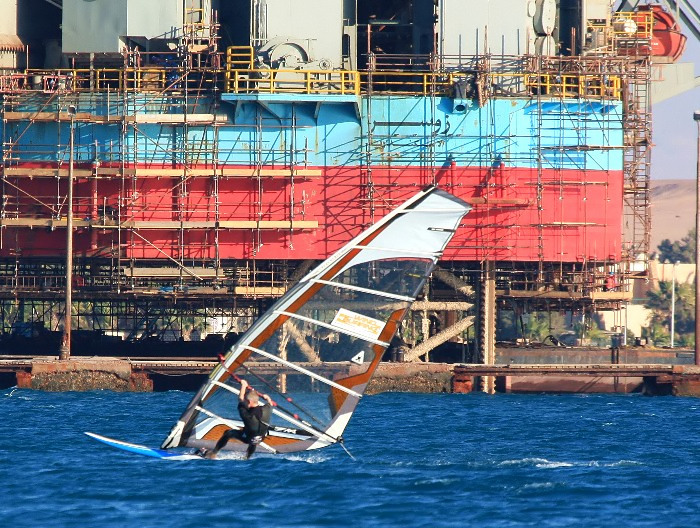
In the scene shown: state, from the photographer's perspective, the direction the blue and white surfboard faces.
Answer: facing to the left of the viewer

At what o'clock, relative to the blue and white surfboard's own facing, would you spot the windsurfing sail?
The windsurfing sail is roughly at 7 o'clock from the blue and white surfboard.
